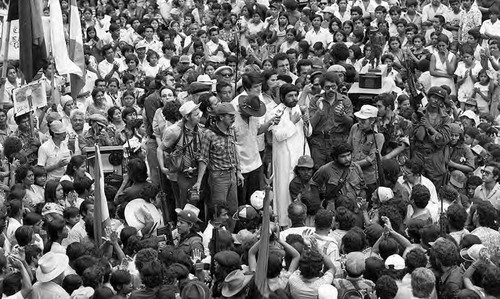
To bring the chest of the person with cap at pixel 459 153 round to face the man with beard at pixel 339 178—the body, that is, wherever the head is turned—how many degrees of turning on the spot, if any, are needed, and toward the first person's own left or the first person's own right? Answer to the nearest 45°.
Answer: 0° — they already face them

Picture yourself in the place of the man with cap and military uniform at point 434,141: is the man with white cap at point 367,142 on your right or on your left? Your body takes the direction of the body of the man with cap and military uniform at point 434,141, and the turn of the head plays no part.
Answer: on your right

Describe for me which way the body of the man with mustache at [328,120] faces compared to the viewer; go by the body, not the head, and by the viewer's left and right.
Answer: facing the viewer

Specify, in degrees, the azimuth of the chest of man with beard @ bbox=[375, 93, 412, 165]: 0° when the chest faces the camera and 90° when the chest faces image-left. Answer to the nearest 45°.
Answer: approximately 45°

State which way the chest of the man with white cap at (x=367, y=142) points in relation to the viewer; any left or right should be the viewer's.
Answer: facing the viewer and to the left of the viewer

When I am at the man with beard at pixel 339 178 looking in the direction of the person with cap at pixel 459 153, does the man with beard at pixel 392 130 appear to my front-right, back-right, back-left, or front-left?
front-left

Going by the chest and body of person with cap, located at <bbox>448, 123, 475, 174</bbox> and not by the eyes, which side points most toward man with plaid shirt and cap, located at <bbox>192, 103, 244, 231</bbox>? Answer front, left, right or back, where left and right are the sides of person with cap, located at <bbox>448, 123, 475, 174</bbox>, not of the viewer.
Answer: front

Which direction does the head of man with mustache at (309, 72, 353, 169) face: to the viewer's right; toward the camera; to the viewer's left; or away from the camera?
toward the camera

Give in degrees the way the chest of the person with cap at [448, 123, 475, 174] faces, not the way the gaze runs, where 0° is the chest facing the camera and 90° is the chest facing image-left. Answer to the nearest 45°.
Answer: approximately 45°

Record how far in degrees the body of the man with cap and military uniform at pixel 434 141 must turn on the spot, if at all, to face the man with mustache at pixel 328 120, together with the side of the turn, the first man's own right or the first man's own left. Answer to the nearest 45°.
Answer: approximately 90° to the first man's own right

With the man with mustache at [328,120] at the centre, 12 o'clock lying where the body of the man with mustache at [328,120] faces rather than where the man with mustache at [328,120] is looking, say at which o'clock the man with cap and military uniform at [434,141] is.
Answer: the man with cap and military uniform at [434,141] is roughly at 9 o'clock from the man with mustache at [328,120].

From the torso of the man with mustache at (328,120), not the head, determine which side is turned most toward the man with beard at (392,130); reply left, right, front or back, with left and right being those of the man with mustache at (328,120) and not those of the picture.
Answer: left

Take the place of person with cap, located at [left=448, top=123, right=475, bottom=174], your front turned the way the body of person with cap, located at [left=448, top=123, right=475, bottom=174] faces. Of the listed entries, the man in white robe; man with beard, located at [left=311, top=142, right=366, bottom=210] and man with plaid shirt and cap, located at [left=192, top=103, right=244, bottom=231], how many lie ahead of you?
3
